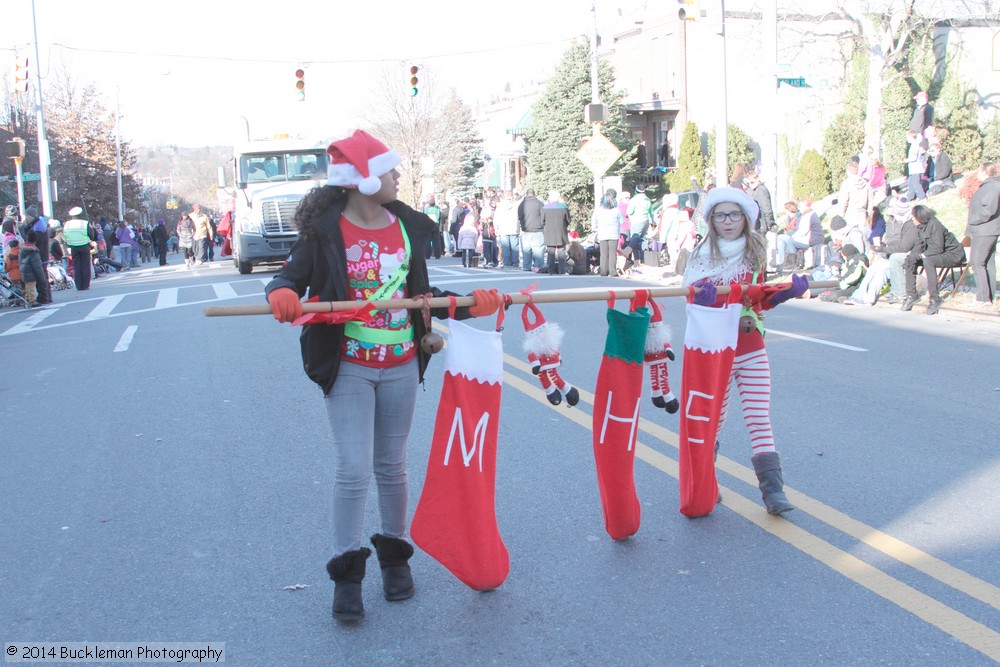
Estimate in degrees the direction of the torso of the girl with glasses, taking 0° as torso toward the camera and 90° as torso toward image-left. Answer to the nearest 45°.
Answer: approximately 0°

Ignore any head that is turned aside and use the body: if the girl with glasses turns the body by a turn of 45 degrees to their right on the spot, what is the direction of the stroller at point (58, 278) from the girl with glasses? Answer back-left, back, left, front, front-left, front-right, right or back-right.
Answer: right

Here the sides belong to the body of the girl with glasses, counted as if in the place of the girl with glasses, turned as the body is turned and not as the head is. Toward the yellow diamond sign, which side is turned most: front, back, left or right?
back

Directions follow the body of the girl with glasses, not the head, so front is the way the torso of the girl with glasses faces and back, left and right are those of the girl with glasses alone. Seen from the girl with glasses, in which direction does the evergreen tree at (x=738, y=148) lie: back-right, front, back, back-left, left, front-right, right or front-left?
back

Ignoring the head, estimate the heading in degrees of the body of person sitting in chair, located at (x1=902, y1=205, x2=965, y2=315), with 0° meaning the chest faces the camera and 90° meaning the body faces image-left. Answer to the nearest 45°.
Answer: approximately 45°

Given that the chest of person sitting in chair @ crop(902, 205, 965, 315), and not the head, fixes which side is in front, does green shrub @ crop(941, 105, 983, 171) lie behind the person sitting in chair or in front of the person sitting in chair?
behind

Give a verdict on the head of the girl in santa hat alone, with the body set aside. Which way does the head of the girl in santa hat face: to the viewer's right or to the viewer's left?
to the viewer's right

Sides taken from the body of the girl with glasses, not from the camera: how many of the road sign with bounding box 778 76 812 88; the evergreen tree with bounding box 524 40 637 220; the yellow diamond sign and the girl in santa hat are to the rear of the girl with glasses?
3

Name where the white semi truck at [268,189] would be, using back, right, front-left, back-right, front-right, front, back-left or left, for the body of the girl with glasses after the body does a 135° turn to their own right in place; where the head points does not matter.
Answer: front

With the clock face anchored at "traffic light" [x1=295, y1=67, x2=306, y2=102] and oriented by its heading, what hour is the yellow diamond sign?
The yellow diamond sign is roughly at 10 o'clock from the traffic light.
